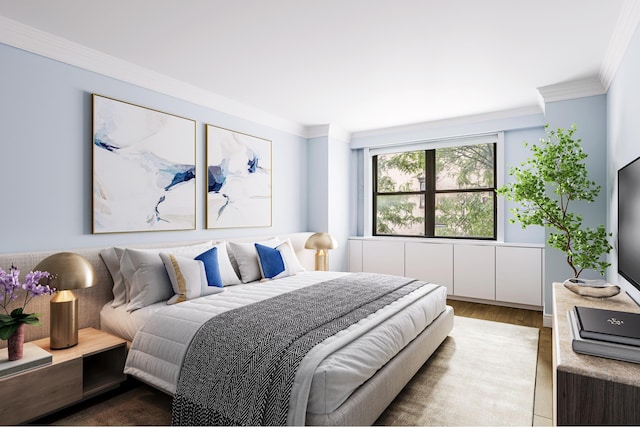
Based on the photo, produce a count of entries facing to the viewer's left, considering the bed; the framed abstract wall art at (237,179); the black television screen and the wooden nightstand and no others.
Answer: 1

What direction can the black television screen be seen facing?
to the viewer's left

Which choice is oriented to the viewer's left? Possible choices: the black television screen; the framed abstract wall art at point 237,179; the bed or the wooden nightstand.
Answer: the black television screen

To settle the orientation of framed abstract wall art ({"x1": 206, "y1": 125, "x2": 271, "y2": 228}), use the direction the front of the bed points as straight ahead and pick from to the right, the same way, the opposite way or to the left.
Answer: the same way

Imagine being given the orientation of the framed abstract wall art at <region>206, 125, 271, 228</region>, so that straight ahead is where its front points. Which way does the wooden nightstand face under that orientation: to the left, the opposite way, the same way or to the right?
the same way

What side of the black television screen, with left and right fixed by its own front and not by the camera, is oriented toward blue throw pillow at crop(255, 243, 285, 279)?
front

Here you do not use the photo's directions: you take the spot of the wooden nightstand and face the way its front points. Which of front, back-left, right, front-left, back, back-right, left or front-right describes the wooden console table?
front

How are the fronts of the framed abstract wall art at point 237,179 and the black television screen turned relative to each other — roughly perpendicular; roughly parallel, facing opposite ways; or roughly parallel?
roughly parallel, facing opposite ways

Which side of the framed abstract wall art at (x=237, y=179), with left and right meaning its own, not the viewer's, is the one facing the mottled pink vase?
right

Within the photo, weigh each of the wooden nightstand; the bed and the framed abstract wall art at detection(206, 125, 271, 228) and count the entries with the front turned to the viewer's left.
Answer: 0

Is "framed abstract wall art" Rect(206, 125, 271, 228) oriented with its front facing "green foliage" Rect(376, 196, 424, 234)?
no

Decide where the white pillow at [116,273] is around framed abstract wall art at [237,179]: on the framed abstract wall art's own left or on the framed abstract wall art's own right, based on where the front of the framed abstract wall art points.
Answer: on the framed abstract wall art's own right

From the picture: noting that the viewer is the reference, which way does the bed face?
facing the viewer and to the right of the viewer

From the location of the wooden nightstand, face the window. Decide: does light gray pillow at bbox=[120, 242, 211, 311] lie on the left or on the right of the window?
left

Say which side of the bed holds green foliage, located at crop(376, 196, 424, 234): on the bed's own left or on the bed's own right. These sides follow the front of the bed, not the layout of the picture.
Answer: on the bed's own left
